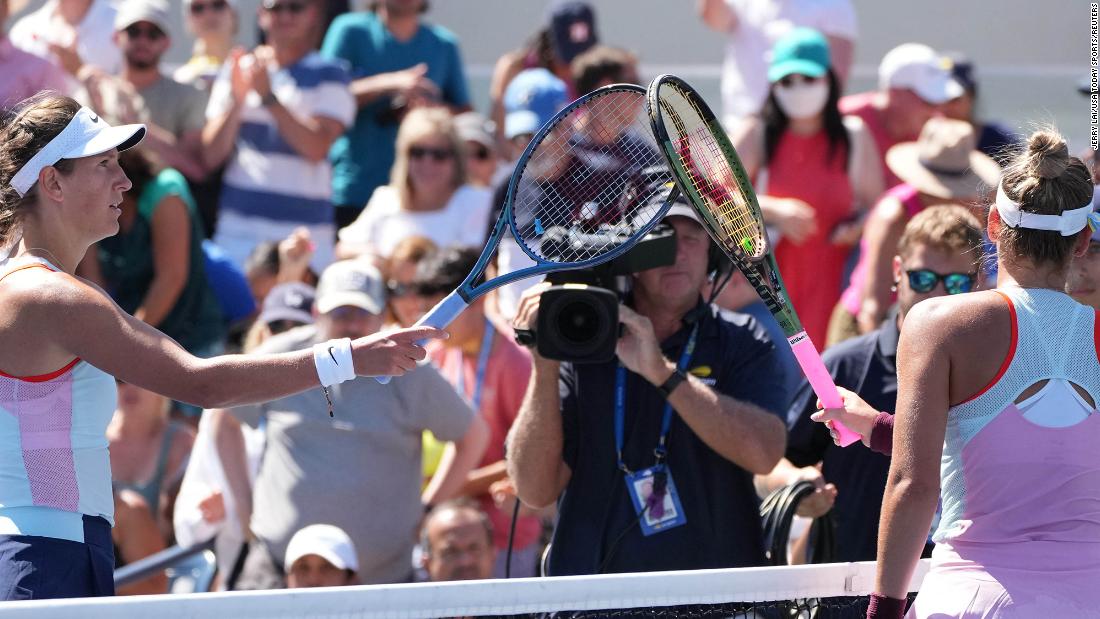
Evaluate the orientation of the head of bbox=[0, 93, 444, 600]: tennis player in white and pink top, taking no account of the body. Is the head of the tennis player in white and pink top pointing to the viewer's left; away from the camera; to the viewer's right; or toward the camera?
to the viewer's right

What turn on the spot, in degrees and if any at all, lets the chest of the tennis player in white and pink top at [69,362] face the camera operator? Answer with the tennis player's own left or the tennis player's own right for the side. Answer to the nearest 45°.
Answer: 0° — they already face them

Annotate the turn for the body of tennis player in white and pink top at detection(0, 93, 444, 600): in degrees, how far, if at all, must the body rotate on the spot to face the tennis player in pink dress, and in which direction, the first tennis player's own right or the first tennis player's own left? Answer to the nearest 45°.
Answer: approximately 45° to the first tennis player's own right

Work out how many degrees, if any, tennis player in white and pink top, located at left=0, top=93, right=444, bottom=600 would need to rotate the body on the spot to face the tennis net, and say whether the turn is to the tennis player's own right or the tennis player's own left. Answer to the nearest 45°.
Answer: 0° — they already face it

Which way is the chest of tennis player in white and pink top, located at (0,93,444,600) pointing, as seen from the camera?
to the viewer's right
